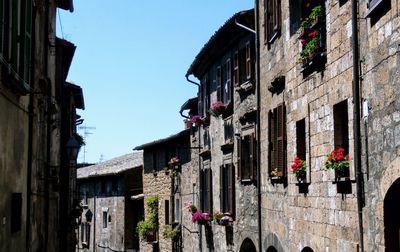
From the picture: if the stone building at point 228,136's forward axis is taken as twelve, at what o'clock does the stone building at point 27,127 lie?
the stone building at point 27,127 is roughly at 11 o'clock from the stone building at point 228,136.

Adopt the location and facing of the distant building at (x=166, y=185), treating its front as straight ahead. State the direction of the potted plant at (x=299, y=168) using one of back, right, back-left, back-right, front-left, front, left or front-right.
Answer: front-left

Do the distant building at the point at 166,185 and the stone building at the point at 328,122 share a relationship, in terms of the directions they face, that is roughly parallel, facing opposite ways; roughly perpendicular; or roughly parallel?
roughly parallel

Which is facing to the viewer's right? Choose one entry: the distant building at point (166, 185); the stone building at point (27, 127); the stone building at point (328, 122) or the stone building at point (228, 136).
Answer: the stone building at point (27, 127)

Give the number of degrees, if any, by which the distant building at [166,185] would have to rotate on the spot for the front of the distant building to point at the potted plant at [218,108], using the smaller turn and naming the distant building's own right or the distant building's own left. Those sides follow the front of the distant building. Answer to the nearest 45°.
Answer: approximately 45° to the distant building's own left

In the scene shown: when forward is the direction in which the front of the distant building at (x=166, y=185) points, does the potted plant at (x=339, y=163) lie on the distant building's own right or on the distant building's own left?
on the distant building's own left

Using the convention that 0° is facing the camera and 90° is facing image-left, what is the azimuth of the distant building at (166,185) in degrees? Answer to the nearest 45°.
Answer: approximately 45°

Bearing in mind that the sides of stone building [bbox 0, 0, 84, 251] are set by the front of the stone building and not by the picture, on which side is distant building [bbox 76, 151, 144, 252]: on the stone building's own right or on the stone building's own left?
on the stone building's own left

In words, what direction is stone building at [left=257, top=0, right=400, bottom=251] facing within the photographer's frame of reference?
facing the viewer and to the left of the viewer

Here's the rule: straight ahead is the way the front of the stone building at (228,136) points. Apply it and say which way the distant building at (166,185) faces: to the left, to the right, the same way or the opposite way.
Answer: the same way

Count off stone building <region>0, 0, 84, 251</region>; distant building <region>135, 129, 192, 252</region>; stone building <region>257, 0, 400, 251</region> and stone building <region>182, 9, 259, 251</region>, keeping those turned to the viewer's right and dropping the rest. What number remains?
1

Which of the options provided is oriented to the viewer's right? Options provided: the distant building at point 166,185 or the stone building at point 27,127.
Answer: the stone building

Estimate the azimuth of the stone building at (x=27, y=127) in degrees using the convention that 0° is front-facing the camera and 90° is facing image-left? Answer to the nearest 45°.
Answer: approximately 270°

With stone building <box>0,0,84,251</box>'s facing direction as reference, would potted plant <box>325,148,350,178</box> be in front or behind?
in front

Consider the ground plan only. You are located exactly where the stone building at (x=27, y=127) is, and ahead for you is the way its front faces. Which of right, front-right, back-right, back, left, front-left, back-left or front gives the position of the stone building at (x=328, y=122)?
front
